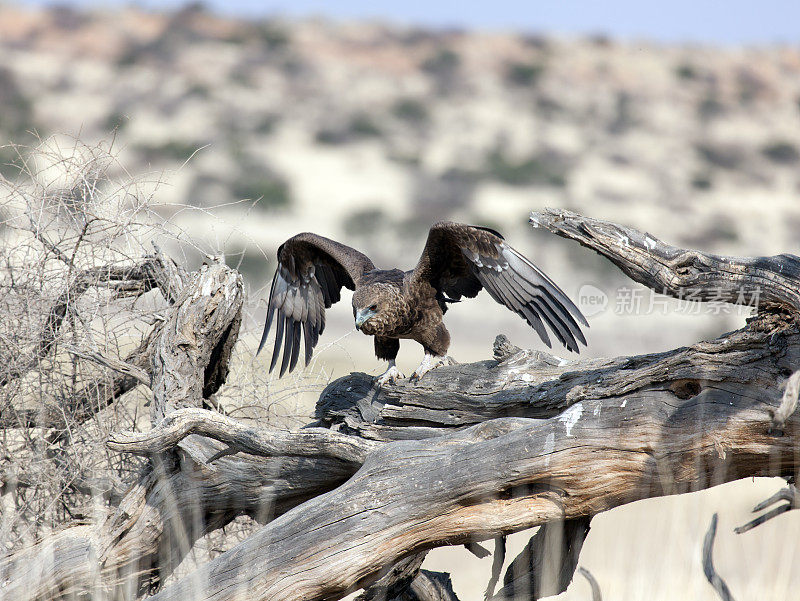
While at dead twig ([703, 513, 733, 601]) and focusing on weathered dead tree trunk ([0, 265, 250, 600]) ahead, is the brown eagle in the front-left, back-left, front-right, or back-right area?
front-right

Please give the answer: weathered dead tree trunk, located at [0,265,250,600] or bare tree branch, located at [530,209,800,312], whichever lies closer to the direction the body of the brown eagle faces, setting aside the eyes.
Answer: the weathered dead tree trunk

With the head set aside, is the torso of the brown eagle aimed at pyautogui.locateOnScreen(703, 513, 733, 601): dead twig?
no

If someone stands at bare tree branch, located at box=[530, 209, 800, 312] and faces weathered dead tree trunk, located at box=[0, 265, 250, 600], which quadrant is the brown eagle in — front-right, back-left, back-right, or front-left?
front-right

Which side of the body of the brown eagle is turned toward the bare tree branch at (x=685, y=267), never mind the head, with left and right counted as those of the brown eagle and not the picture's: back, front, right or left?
left

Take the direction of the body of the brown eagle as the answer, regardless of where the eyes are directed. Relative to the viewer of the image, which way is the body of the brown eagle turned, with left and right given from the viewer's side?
facing the viewer and to the left of the viewer

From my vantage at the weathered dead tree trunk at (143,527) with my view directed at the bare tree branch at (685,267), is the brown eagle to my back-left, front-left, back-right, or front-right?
front-left
